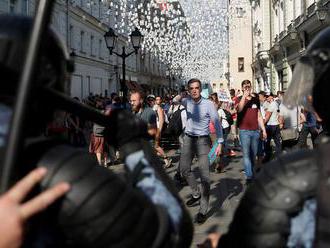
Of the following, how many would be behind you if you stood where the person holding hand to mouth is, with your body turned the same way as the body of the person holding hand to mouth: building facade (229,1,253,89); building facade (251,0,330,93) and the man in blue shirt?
2

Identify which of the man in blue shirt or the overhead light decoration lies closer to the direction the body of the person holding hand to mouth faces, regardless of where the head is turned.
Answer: the man in blue shirt

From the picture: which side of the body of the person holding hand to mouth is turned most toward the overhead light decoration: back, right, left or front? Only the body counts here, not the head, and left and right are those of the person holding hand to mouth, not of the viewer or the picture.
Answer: back

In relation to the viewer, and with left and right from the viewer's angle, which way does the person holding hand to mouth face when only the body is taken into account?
facing the viewer

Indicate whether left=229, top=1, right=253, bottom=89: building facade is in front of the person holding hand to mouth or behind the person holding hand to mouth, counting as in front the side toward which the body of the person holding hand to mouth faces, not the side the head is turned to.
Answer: behind

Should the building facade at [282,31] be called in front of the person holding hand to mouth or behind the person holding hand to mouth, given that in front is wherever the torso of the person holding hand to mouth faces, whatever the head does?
behind

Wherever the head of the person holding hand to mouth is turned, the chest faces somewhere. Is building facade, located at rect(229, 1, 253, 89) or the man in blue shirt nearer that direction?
the man in blue shirt

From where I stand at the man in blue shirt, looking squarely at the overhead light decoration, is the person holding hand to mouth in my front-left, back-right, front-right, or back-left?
front-right
